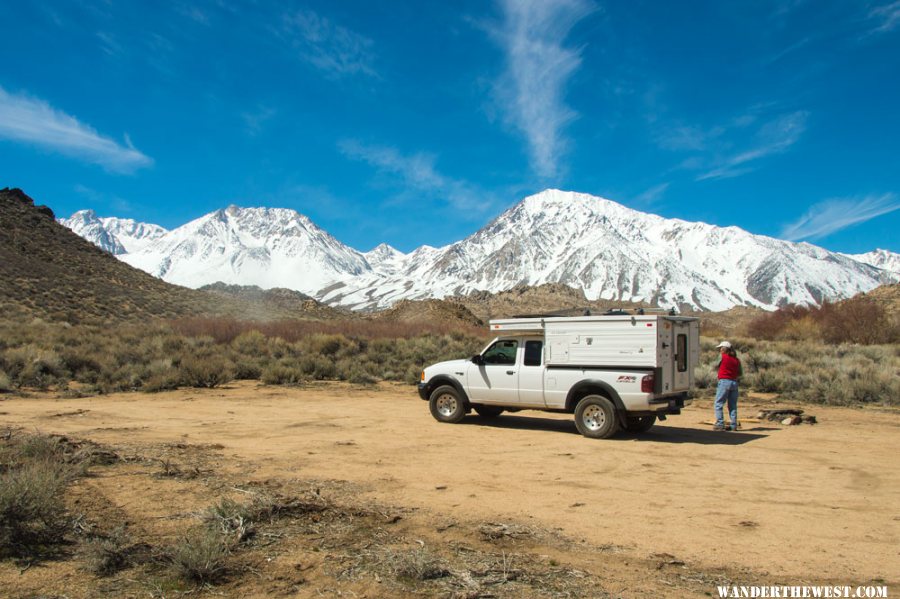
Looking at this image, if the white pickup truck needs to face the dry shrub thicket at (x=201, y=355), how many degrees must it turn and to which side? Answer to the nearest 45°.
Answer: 0° — it already faces it

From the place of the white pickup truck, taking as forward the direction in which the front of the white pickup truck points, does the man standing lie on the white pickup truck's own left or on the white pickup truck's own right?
on the white pickup truck's own right

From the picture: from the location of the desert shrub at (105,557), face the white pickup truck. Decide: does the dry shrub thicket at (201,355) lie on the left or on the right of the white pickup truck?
left

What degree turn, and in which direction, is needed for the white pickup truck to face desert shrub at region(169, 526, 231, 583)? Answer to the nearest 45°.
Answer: approximately 90° to its left

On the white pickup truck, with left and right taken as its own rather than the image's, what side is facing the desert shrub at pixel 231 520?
left

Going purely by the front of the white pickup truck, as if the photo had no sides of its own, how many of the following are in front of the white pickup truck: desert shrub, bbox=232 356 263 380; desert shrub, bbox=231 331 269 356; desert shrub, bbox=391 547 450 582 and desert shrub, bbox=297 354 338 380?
3

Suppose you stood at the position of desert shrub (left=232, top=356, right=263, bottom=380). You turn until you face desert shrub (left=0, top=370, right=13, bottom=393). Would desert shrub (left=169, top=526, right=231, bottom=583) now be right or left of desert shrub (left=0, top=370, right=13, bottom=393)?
left

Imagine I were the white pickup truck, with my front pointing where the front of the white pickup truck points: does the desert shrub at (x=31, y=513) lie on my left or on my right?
on my left

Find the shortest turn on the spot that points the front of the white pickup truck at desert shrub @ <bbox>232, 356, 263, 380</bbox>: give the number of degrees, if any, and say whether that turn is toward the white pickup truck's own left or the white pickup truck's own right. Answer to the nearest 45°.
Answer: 0° — it already faces it

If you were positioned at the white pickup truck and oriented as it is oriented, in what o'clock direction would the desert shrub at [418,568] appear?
The desert shrub is roughly at 8 o'clock from the white pickup truck.

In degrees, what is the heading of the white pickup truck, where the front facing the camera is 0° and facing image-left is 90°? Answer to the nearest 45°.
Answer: approximately 135°
